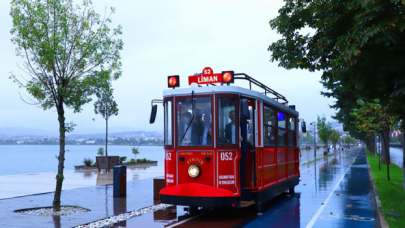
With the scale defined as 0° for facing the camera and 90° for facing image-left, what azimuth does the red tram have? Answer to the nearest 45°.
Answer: approximately 45°
